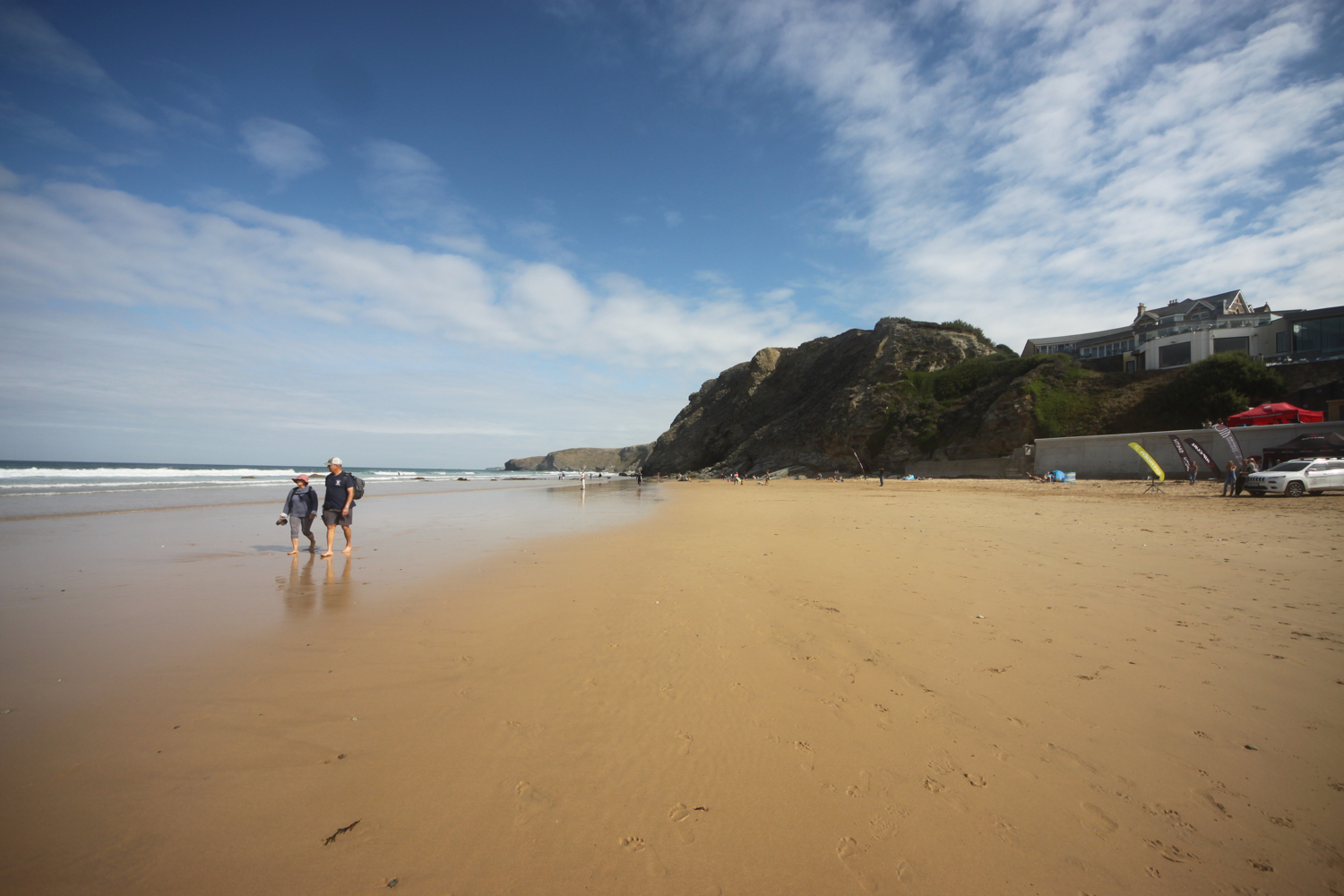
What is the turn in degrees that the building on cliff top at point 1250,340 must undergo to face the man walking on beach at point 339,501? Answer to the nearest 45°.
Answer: approximately 45° to its left

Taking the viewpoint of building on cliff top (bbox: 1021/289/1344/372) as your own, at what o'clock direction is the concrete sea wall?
The concrete sea wall is roughly at 11 o'clock from the building on cliff top.

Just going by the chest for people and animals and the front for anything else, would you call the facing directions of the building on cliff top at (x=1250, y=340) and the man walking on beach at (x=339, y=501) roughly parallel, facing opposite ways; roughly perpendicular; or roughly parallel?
roughly perpendicular

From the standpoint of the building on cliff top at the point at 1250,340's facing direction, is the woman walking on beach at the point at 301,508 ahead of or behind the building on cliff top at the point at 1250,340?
ahead

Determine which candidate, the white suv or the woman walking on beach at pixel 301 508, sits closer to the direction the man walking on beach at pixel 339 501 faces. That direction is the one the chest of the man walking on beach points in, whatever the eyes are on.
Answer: the woman walking on beach

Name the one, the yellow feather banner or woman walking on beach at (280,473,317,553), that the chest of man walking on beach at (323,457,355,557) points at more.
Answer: the woman walking on beach

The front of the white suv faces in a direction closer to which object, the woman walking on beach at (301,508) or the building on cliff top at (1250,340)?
the woman walking on beach

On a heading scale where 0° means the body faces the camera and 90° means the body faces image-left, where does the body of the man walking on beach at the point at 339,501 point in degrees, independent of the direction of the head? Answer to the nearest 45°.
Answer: approximately 45°

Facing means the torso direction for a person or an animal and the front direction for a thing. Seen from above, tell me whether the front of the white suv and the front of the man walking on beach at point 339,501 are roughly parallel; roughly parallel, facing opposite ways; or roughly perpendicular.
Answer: roughly perpendicular

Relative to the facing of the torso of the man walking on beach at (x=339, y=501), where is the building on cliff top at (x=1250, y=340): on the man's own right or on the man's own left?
on the man's own left

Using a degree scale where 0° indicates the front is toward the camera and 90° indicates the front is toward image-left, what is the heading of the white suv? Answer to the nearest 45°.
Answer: approximately 45°

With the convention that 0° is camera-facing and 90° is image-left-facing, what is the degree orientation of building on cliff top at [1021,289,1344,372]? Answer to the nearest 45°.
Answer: approximately 45°
